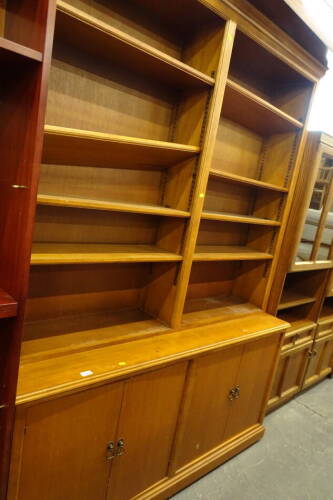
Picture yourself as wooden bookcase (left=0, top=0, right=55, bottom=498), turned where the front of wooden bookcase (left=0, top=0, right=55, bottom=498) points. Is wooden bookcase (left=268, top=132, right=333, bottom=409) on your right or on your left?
on your left

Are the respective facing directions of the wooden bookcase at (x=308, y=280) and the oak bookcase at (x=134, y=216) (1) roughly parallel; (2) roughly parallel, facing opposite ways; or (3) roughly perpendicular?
roughly parallel

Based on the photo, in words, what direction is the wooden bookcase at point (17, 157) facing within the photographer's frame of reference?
facing the viewer and to the right of the viewer

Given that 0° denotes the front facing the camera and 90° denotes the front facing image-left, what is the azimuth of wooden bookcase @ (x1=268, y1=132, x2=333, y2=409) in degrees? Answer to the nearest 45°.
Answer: approximately 315°

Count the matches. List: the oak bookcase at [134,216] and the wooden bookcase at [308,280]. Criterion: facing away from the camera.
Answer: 0

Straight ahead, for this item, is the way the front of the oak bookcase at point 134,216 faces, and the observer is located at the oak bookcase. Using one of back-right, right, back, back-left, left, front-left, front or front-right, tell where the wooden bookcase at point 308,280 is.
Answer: left
